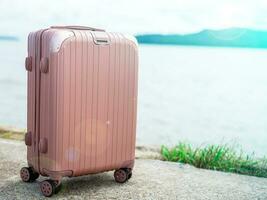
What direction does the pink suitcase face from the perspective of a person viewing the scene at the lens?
facing the viewer and to the right of the viewer
